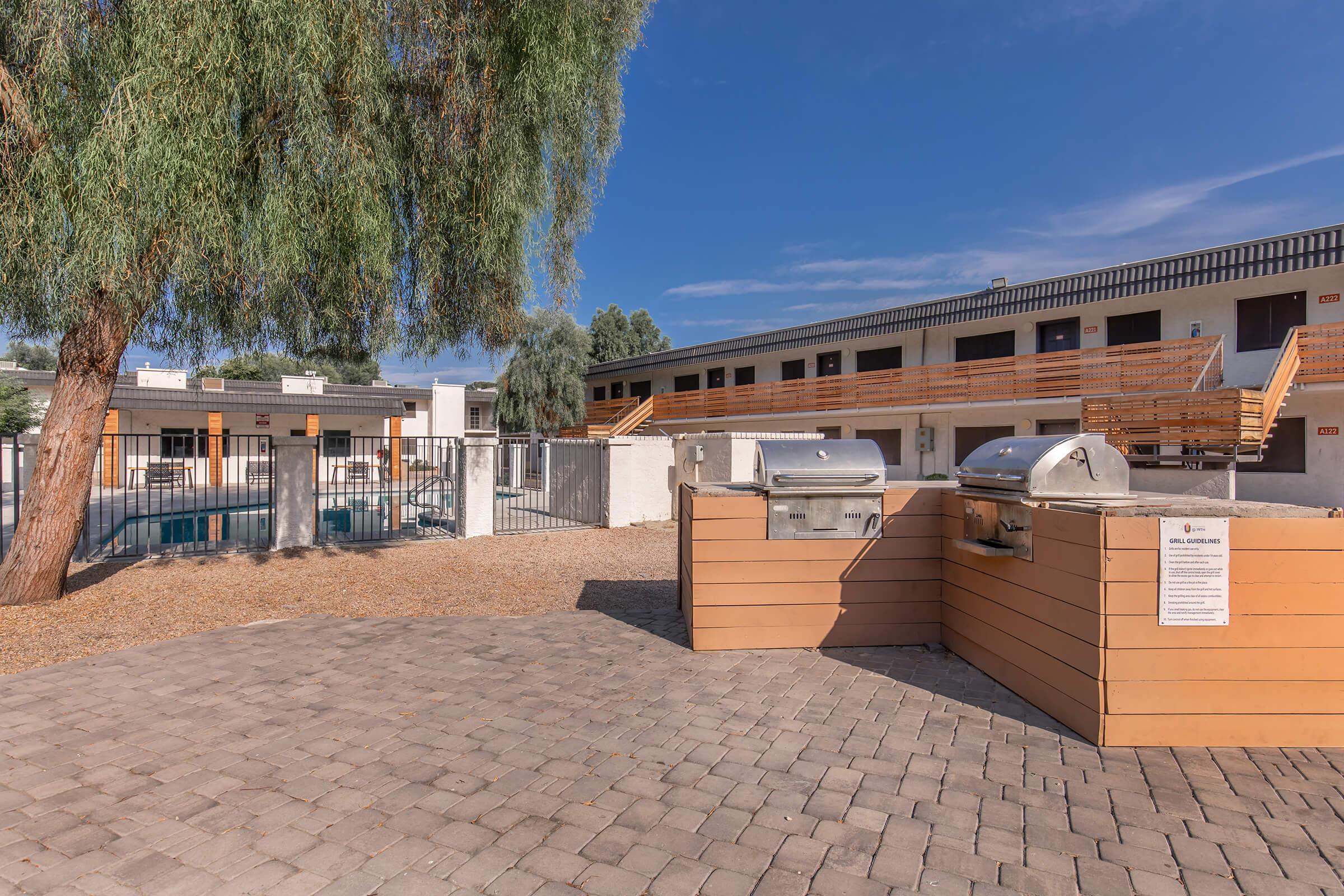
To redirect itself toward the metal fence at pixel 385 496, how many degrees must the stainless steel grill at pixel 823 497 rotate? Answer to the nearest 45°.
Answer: approximately 135° to its right

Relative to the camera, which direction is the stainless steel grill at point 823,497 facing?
toward the camera

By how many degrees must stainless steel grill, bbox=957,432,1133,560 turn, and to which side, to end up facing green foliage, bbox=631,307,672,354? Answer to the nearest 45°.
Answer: approximately 90° to its right

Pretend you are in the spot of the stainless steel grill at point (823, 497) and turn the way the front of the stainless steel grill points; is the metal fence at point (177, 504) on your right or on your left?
on your right

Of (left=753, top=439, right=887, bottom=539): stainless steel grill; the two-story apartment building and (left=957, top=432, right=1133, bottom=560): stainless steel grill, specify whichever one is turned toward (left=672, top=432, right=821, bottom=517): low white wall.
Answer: the two-story apartment building

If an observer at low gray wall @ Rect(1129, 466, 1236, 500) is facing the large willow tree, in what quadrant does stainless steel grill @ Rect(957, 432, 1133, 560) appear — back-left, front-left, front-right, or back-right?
front-left

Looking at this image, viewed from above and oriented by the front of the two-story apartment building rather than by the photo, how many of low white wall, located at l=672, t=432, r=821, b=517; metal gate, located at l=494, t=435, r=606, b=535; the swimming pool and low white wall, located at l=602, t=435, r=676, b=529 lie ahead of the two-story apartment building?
4

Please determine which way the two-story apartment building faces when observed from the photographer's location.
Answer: facing the viewer and to the left of the viewer

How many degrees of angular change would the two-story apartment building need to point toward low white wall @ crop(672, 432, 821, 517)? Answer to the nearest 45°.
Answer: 0° — it already faces it

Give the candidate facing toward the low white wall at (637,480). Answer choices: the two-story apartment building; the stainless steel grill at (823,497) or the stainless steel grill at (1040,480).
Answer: the two-story apartment building

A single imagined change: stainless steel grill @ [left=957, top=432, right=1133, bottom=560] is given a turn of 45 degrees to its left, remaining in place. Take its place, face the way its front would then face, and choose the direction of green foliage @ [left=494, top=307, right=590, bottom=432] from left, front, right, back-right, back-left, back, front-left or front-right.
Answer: back-right

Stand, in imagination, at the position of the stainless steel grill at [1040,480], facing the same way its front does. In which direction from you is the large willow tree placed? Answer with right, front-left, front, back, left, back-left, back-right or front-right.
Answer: front-right

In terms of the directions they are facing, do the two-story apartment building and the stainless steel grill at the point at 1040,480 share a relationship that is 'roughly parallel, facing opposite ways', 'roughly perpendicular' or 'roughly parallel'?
roughly parallel

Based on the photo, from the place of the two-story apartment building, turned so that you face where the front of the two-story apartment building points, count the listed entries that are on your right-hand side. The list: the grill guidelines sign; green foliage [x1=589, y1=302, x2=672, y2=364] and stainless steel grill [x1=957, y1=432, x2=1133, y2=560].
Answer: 1

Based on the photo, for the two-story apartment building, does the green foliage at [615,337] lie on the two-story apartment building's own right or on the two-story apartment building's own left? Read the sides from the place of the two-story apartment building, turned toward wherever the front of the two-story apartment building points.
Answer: on the two-story apartment building's own right

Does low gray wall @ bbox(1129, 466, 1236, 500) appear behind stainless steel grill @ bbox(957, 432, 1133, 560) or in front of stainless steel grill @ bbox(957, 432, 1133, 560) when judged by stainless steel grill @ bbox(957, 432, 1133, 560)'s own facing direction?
behind

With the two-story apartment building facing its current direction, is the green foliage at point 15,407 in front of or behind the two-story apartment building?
in front

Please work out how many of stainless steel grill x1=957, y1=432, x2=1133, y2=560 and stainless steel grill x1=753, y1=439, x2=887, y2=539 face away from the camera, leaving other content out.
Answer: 0

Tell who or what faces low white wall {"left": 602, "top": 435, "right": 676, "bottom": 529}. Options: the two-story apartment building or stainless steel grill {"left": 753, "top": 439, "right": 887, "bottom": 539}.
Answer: the two-story apartment building
